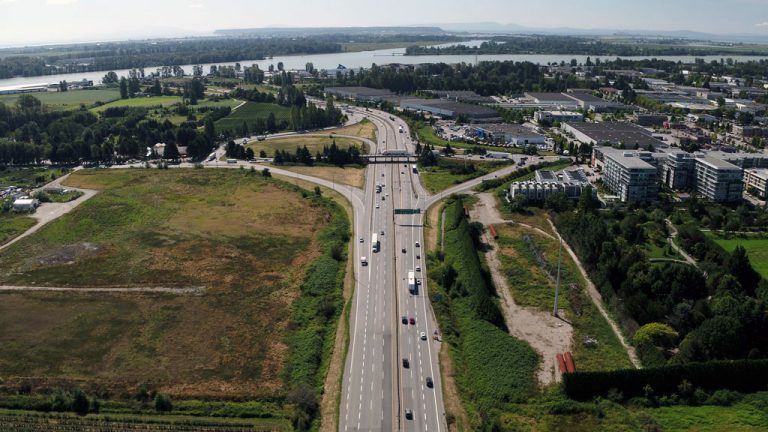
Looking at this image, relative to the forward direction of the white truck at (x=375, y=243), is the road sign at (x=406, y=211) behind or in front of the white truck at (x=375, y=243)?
behind

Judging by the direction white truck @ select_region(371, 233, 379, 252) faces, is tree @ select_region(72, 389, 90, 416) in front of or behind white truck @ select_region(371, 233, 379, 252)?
in front

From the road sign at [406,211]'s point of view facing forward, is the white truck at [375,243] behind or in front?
in front

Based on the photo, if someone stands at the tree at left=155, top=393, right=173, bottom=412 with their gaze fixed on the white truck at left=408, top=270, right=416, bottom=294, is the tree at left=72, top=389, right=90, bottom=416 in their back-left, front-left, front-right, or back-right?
back-left

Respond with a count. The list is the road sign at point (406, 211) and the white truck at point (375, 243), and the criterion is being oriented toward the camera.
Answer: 2

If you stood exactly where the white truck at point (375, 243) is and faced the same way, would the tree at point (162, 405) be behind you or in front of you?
in front

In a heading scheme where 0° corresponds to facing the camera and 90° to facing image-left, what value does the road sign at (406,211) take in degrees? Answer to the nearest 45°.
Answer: approximately 0°

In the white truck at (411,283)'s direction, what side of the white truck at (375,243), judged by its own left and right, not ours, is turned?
front

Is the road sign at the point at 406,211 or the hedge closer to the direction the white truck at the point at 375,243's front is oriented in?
the hedge

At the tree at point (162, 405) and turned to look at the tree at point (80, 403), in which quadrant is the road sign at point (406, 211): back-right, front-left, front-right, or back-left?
back-right
